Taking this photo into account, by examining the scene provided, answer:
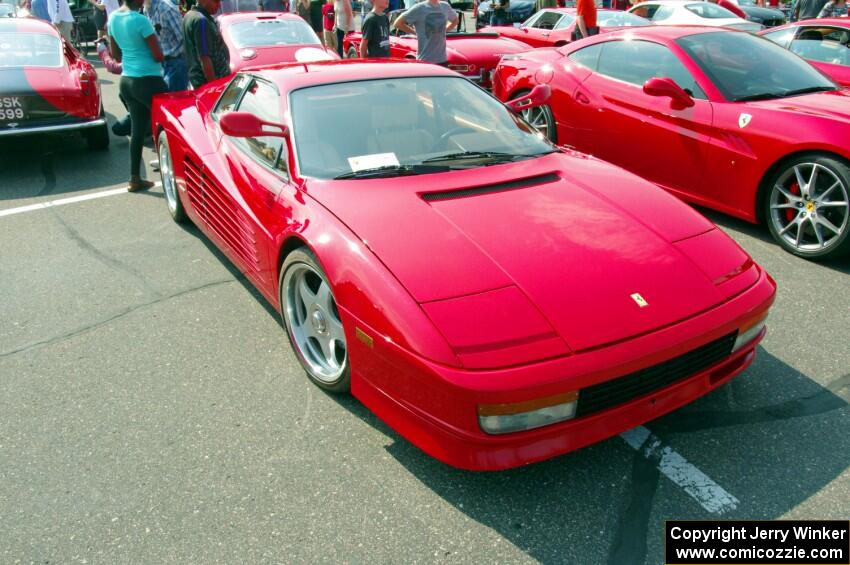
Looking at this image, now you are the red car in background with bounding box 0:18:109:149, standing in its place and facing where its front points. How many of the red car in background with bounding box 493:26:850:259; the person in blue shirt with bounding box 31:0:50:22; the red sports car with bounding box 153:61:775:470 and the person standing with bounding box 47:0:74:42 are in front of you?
2

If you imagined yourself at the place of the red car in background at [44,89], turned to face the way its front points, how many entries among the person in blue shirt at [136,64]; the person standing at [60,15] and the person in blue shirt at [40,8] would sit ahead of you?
2

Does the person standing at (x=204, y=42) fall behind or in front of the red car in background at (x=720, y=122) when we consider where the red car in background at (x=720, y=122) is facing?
behind

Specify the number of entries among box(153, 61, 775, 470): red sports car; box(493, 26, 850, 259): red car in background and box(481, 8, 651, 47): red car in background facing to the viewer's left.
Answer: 1

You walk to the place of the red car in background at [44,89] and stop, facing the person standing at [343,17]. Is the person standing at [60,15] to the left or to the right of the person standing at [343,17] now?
left

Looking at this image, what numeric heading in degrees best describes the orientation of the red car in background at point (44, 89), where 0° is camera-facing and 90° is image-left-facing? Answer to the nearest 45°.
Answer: approximately 180°

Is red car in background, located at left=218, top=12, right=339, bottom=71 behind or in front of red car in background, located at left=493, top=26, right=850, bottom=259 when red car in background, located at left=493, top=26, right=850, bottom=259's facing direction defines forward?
behind

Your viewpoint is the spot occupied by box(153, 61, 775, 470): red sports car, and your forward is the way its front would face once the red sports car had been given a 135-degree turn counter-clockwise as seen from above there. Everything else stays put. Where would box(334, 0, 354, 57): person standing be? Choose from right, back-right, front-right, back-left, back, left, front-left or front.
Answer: front

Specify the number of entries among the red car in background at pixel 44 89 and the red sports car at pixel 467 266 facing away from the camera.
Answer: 1

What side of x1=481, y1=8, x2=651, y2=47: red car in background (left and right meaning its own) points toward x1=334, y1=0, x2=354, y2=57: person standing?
front

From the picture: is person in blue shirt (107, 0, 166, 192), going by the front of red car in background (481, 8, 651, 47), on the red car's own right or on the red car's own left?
on the red car's own left
